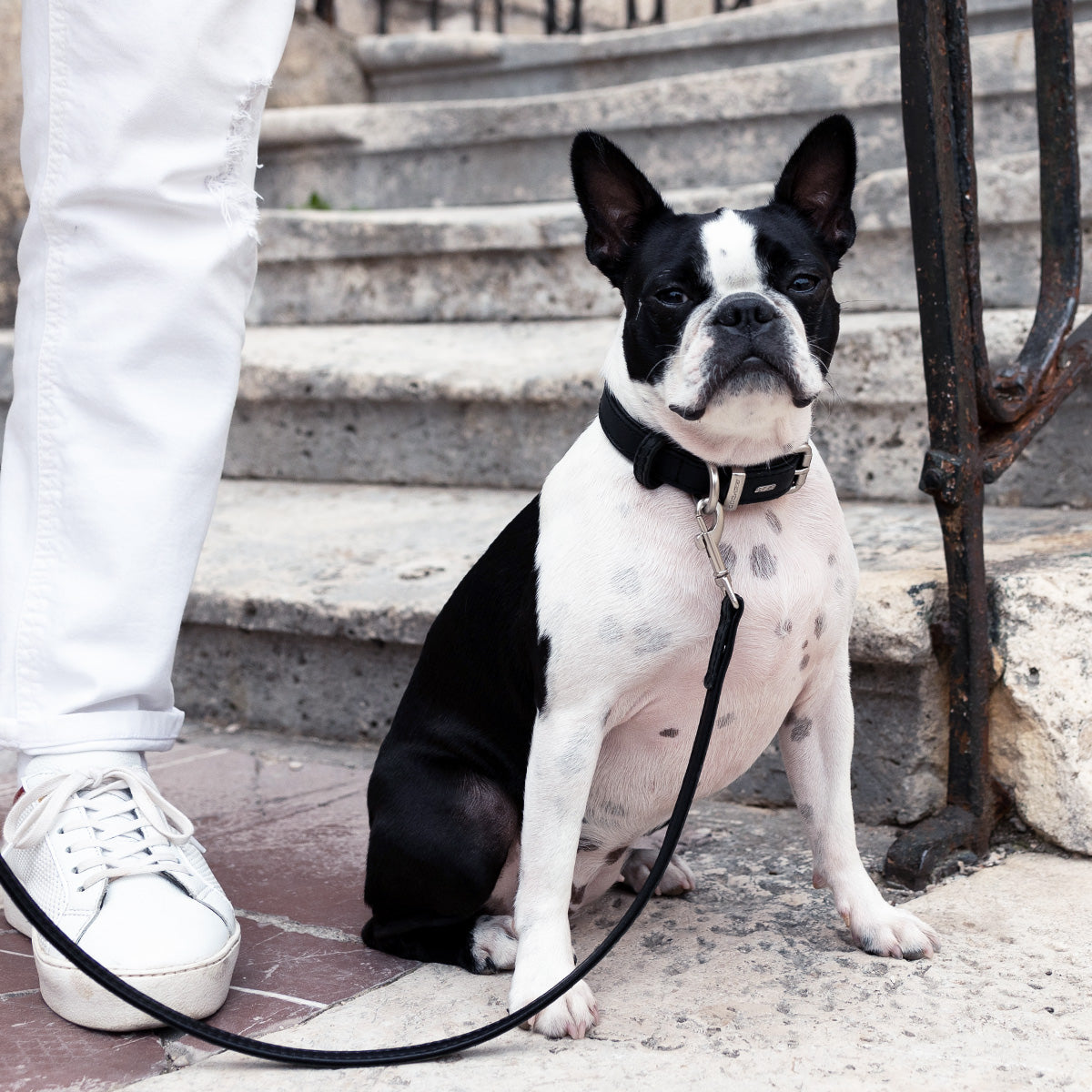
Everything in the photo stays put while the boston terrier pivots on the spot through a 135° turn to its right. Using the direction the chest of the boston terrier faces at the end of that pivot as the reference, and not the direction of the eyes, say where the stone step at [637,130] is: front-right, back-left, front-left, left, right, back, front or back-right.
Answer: right

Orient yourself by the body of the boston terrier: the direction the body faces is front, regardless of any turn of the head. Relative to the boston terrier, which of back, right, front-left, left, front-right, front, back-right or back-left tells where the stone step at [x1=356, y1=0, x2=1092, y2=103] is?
back-left

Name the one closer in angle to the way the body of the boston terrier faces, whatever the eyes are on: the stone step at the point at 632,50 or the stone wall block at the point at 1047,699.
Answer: the stone wall block

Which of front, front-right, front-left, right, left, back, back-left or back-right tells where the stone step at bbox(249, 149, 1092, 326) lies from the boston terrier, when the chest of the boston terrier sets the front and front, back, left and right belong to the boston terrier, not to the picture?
back-left

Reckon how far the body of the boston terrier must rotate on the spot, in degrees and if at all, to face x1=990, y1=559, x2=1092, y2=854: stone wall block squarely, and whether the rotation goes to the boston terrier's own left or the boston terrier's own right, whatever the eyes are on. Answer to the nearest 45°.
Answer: approximately 90° to the boston terrier's own left
